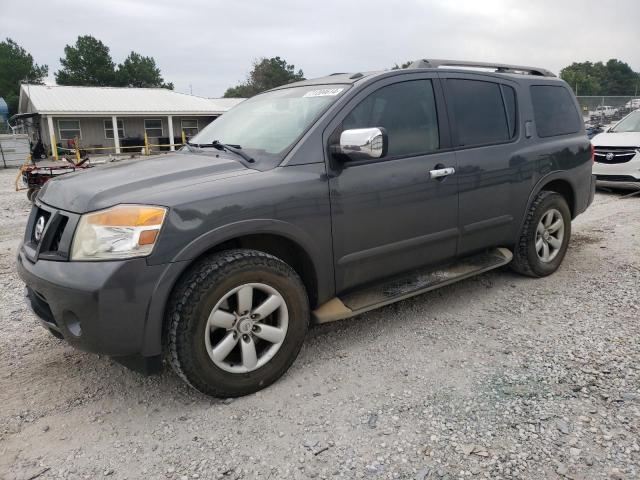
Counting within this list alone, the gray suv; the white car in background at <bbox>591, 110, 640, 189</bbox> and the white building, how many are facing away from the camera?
0

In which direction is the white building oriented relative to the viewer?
toward the camera

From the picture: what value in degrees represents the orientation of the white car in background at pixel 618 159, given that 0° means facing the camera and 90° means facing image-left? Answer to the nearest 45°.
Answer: approximately 45°

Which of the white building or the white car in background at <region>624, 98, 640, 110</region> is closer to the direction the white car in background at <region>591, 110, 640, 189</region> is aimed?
the white building

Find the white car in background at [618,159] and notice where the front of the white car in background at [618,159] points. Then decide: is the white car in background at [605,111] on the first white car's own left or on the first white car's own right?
on the first white car's own right

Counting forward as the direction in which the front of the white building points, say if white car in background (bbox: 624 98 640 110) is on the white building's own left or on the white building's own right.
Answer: on the white building's own left

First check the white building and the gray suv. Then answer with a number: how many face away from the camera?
0

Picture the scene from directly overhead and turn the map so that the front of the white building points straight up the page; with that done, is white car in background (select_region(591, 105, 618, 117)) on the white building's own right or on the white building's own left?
on the white building's own left

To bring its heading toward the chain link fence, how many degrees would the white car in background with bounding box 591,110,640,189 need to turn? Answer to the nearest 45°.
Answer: approximately 135° to its right

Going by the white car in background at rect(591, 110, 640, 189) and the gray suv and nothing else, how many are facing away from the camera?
0

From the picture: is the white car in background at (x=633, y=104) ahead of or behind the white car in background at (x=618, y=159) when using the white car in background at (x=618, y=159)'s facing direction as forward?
behind
